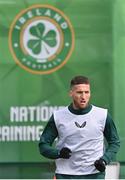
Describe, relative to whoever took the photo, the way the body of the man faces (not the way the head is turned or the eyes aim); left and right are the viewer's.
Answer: facing the viewer
